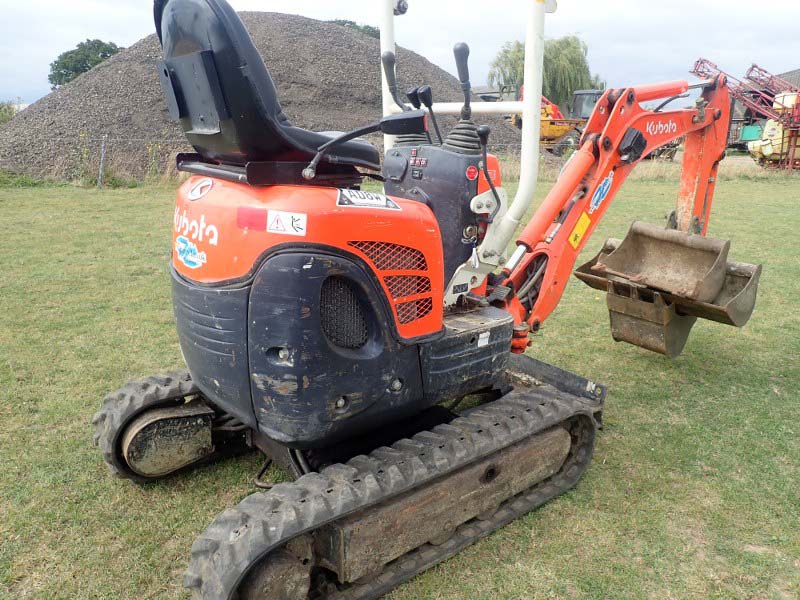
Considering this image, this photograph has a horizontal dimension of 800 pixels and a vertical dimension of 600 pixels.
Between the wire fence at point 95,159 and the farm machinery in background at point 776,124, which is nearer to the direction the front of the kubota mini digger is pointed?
the farm machinery in background

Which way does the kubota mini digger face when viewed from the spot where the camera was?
facing away from the viewer and to the right of the viewer

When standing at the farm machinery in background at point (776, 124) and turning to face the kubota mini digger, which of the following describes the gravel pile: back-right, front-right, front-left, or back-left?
front-right

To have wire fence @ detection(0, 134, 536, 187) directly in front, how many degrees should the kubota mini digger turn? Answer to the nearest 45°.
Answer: approximately 90° to its left

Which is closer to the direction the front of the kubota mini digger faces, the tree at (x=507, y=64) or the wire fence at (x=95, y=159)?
the tree

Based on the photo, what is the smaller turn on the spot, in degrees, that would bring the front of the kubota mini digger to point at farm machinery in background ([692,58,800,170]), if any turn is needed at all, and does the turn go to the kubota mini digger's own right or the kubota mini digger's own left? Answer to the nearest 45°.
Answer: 0° — it already faces it

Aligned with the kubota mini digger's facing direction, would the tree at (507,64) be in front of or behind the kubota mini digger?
in front

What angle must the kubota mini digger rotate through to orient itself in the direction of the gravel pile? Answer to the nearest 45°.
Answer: approximately 90° to its left

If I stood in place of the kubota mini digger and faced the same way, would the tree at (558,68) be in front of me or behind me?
in front
